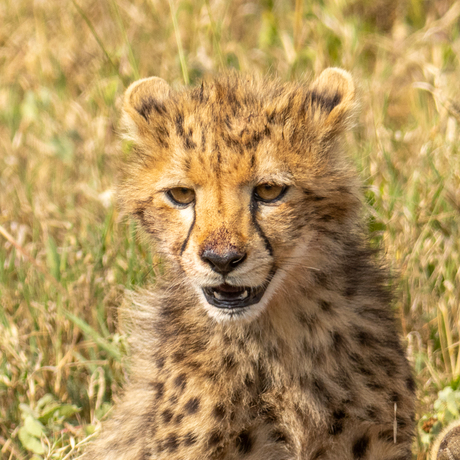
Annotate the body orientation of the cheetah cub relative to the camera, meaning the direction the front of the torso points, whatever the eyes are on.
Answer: toward the camera
